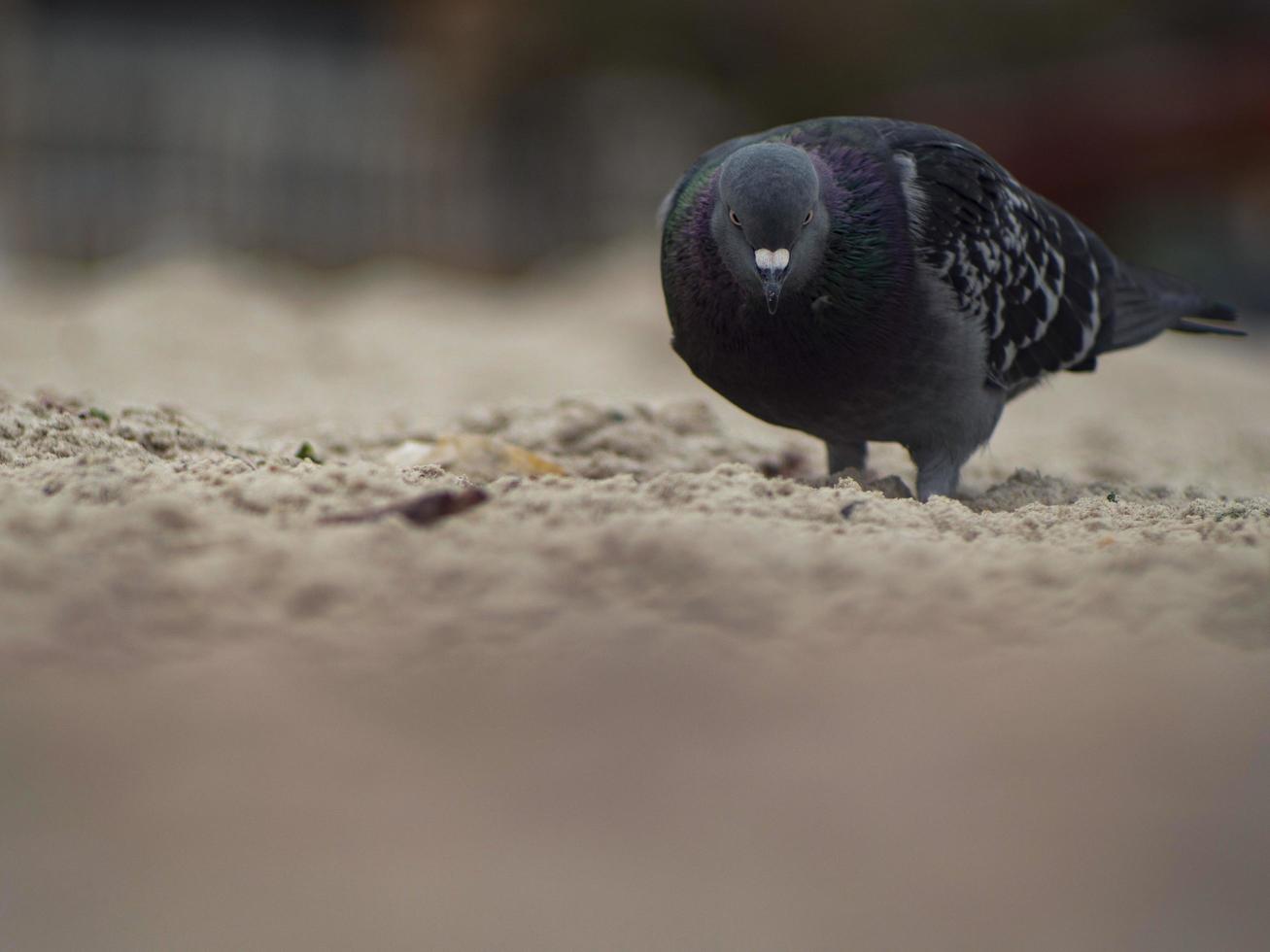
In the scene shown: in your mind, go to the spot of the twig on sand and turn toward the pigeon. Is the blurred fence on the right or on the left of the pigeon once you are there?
left

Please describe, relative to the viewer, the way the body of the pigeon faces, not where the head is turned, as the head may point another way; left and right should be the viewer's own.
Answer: facing the viewer and to the left of the viewer

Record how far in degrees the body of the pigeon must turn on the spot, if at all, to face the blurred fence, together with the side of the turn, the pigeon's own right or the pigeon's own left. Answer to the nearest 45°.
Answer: approximately 90° to the pigeon's own right

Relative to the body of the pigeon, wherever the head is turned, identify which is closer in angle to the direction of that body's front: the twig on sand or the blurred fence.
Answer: the twig on sand

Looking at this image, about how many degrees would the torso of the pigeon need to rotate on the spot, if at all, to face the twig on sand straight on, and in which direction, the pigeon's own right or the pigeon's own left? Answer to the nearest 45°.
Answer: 0° — it already faces it
